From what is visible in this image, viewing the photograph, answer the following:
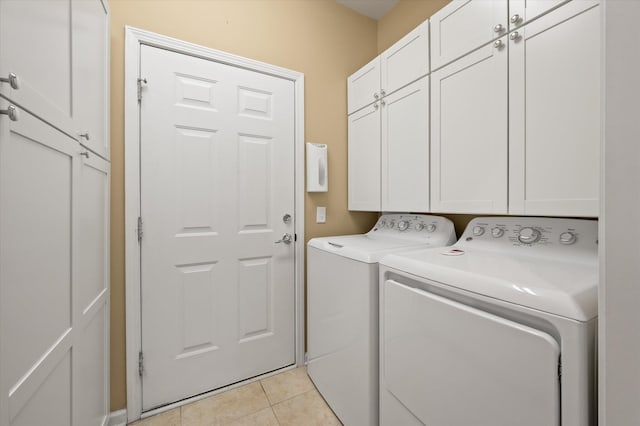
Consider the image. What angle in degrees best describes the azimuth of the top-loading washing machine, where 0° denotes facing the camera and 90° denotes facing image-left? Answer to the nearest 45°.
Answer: approximately 45°

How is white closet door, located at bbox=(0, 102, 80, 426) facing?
to the viewer's right

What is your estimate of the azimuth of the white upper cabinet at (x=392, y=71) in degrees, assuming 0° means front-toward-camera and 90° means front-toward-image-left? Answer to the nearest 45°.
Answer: approximately 45°

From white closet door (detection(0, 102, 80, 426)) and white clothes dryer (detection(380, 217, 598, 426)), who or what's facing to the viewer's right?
the white closet door
